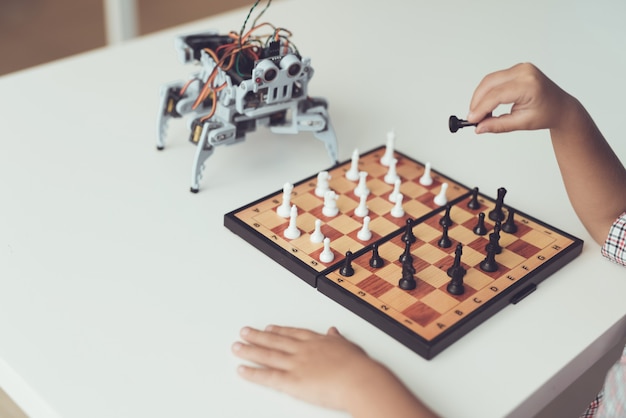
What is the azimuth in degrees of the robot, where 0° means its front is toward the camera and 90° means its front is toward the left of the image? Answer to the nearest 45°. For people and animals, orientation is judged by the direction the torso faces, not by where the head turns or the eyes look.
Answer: approximately 315°

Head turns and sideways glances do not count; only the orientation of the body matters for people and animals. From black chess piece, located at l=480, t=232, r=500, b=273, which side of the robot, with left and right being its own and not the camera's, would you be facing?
front

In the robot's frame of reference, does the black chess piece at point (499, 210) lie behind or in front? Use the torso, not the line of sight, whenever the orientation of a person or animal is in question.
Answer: in front

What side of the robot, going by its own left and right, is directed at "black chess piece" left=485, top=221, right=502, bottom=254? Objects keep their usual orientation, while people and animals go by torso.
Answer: front
